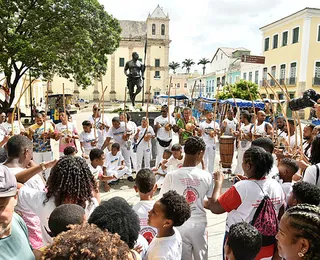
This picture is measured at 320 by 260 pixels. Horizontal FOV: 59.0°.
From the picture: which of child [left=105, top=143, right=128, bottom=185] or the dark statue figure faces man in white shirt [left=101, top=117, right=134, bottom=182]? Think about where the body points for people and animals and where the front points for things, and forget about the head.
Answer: the dark statue figure

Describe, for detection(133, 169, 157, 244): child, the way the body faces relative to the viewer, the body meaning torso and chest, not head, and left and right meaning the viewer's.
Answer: facing away from the viewer

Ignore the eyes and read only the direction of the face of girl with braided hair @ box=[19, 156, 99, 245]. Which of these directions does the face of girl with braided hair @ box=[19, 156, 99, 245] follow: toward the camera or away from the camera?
away from the camera

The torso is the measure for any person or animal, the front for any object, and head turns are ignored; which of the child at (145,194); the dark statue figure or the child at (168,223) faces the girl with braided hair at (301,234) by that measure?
the dark statue figure

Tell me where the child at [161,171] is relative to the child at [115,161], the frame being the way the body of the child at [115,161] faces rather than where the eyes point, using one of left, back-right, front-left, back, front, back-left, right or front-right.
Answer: front-left

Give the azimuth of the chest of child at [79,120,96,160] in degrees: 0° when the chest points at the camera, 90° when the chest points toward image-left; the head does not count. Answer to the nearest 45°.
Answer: approximately 315°

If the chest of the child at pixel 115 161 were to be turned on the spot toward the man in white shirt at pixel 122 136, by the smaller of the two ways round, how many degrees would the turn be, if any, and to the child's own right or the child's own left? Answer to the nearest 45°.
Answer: approximately 180°

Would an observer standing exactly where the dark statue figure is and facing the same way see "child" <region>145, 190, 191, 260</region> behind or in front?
in front

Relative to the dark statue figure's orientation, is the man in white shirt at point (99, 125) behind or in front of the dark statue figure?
in front

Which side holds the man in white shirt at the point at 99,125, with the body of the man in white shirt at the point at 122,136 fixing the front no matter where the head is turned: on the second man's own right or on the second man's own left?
on the second man's own right

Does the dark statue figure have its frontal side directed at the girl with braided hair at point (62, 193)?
yes

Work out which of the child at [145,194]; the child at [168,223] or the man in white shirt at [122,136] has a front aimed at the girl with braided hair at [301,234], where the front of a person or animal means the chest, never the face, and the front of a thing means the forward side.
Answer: the man in white shirt

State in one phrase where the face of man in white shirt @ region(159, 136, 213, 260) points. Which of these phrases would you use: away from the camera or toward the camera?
away from the camera

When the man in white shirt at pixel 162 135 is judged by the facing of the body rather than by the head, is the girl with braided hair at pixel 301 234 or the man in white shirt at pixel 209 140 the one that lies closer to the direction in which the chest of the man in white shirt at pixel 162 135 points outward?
the girl with braided hair
